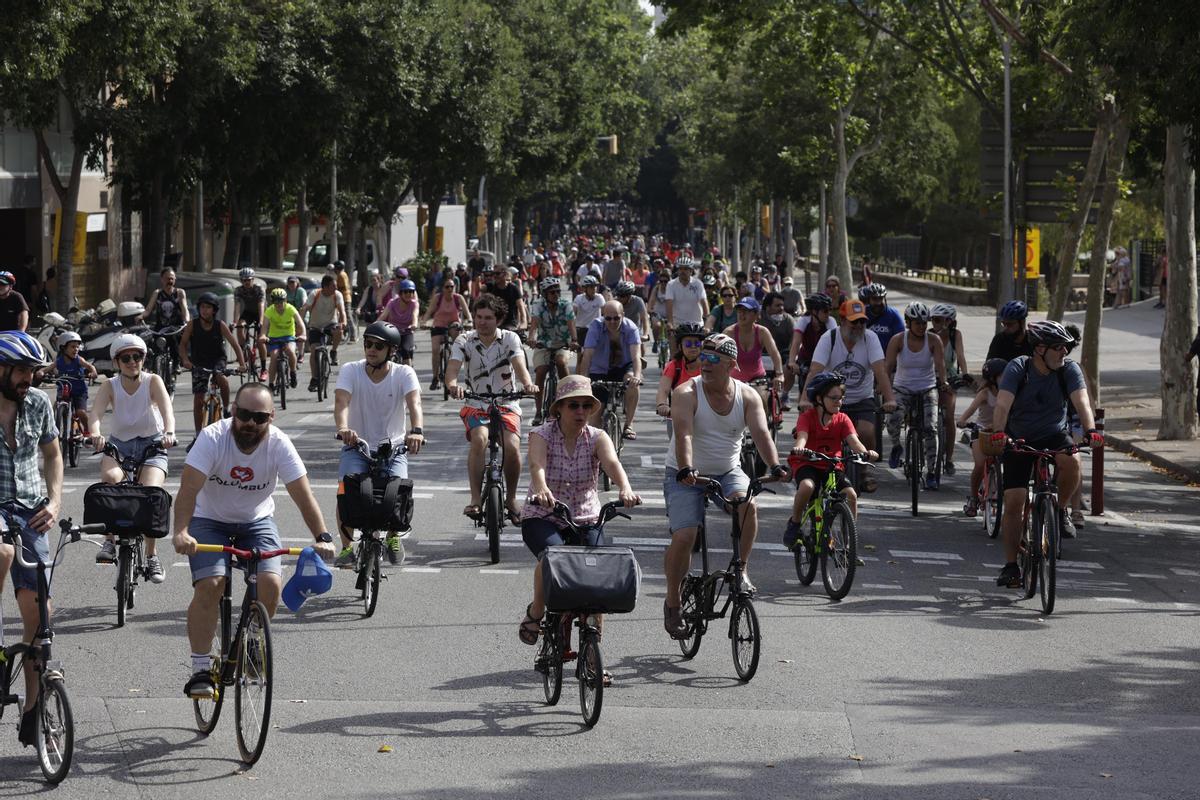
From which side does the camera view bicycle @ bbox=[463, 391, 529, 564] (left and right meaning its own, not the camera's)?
front

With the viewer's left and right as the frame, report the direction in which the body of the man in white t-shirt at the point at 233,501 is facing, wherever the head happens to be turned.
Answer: facing the viewer

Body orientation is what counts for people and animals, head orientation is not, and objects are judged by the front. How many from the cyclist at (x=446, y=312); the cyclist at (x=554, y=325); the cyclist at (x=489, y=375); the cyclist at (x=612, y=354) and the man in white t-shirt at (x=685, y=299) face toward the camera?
5

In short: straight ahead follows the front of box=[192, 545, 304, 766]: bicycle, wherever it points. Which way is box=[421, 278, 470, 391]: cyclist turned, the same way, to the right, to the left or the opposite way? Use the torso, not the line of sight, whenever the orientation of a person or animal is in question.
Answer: the same way

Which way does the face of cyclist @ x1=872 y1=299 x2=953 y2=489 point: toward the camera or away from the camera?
toward the camera

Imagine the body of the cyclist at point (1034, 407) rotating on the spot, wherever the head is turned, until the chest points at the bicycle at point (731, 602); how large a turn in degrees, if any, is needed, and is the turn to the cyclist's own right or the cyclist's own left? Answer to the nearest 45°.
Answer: approximately 45° to the cyclist's own right

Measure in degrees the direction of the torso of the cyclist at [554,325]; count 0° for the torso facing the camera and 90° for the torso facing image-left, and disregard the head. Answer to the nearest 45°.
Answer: approximately 0°

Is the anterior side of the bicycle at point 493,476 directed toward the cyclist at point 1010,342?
no

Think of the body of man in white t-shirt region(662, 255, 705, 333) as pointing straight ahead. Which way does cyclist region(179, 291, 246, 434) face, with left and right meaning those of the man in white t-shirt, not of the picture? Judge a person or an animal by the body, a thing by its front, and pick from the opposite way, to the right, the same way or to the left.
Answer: the same way

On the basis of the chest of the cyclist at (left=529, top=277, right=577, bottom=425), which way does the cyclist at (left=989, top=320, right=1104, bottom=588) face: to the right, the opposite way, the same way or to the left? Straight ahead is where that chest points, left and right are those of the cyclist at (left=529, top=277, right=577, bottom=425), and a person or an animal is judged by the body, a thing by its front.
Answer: the same way

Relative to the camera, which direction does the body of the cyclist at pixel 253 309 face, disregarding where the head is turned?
toward the camera

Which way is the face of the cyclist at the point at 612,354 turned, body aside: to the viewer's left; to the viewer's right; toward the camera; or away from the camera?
toward the camera

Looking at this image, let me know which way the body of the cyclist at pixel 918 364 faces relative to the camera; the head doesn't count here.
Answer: toward the camera

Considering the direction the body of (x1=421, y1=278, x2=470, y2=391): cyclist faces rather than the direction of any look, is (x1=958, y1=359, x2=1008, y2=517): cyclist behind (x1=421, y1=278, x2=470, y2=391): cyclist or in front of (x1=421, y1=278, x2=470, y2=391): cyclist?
in front

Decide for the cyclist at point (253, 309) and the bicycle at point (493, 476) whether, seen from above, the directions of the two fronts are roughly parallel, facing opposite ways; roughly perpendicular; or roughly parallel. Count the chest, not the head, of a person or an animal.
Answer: roughly parallel

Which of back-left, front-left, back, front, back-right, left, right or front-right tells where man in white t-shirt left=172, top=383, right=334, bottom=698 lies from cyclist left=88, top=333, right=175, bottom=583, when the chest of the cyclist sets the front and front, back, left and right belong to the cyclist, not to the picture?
front

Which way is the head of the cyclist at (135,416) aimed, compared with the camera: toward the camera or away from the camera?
toward the camera

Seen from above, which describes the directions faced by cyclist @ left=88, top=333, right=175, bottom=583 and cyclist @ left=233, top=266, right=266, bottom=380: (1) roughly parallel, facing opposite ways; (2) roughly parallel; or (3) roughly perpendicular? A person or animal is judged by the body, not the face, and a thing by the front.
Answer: roughly parallel

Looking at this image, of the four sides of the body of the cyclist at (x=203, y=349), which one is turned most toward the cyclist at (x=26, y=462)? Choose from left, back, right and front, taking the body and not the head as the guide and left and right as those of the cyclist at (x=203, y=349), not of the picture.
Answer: front

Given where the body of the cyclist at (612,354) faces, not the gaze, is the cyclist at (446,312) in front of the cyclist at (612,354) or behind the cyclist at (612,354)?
behind
